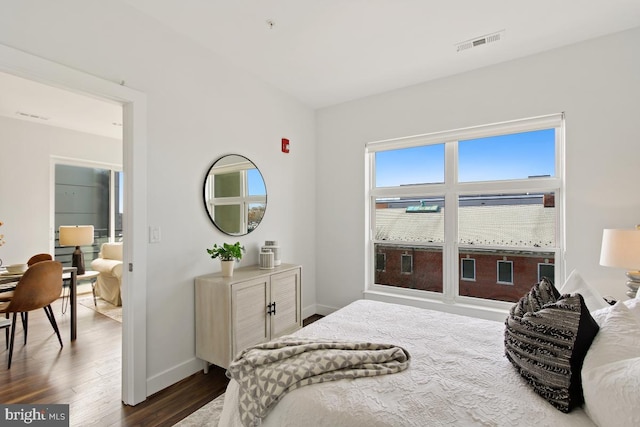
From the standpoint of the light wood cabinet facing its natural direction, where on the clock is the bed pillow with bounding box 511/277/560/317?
The bed pillow is roughly at 12 o'clock from the light wood cabinet.

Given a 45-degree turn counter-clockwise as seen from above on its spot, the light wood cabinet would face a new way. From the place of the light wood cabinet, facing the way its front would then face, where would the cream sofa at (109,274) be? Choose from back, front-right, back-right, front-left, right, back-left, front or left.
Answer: back-left

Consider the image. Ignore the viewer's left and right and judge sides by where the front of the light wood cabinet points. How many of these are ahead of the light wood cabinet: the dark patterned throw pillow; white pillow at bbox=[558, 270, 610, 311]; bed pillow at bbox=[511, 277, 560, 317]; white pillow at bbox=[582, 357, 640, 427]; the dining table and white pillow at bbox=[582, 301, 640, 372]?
5

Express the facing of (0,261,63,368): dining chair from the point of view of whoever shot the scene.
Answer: facing away from the viewer and to the left of the viewer

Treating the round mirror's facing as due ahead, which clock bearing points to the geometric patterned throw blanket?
The geometric patterned throw blanket is roughly at 1 o'clock from the round mirror.

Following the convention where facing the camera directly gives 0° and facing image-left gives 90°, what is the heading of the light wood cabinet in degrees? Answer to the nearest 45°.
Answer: approximately 315°

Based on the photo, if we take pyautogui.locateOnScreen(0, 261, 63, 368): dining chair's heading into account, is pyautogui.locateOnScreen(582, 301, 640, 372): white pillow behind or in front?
behind

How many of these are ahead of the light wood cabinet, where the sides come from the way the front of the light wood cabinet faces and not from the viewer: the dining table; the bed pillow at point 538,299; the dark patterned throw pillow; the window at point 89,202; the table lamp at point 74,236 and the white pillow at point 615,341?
3
